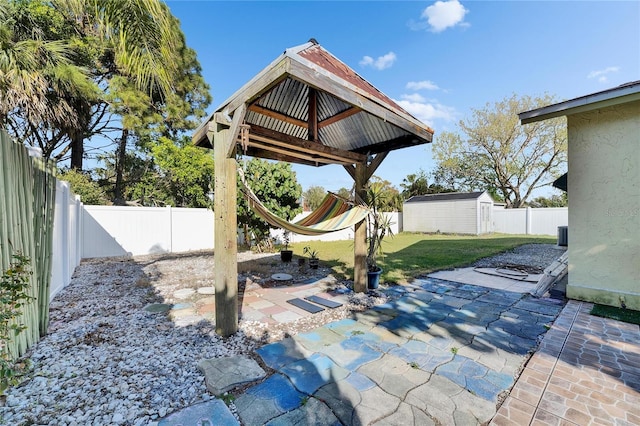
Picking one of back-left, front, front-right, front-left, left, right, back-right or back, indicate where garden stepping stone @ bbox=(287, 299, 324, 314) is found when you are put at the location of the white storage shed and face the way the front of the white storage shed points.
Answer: front-right

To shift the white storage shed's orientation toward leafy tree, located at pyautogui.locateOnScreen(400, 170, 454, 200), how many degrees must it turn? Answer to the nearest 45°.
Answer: approximately 135° to its left

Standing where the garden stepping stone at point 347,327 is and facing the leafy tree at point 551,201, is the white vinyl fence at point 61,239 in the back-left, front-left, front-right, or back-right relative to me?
back-left

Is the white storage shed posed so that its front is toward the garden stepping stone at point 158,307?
no

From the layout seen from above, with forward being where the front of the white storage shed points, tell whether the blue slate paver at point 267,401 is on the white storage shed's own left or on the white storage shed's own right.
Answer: on the white storage shed's own right

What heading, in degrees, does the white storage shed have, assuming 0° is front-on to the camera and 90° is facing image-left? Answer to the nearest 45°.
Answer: approximately 315°

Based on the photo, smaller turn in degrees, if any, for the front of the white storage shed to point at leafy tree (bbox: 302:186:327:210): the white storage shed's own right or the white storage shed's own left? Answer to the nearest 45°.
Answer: approximately 180°

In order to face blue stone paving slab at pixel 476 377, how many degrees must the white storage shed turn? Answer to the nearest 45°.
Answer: approximately 45° to its right

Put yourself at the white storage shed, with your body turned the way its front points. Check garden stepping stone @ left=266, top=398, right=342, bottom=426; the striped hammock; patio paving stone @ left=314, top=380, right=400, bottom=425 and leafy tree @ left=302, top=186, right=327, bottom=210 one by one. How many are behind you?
1

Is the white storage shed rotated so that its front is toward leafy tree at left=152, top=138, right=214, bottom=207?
no

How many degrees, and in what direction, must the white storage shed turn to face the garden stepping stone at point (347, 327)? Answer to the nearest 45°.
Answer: approximately 45° to its right

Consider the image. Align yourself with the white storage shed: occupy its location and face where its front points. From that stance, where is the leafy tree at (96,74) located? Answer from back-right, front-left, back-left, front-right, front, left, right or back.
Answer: right

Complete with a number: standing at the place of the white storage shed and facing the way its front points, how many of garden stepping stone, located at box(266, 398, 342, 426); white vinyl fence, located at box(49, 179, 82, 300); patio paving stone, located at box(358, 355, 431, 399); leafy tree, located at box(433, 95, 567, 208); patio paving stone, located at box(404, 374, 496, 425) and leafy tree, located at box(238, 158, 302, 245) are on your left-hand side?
1
